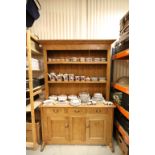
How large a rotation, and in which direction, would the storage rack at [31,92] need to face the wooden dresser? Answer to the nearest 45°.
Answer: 0° — it already faces it

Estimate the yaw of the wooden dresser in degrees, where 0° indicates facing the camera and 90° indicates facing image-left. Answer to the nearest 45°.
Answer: approximately 0°

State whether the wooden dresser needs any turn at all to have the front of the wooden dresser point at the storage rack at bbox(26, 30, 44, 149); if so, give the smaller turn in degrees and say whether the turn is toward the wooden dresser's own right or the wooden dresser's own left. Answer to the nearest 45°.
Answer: approximately 90° to the wooden dresser's own right

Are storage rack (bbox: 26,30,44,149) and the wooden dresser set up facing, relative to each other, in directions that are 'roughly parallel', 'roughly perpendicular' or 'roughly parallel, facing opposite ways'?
roughly perpendicular

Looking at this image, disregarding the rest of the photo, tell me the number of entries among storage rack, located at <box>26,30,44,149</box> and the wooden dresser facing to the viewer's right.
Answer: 1

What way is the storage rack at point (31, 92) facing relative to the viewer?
to the viewer's right
